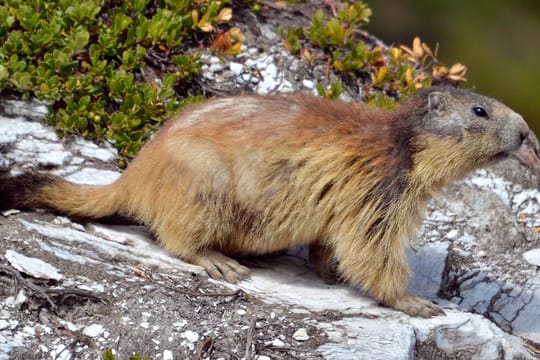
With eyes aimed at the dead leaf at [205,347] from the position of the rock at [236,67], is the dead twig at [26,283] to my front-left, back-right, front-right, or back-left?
front-right

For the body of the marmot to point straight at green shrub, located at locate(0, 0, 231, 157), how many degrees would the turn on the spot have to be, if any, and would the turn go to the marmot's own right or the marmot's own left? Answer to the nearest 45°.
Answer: approximately 135° to the marmot's own left

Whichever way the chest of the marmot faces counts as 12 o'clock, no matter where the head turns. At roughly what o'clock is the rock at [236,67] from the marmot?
The rock is roughly at 8 o'clock from the marmot.

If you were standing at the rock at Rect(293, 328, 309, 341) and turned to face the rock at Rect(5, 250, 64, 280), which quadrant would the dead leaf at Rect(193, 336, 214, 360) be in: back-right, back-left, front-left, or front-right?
front-left

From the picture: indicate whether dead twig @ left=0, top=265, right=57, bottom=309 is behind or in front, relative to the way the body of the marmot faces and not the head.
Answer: behind

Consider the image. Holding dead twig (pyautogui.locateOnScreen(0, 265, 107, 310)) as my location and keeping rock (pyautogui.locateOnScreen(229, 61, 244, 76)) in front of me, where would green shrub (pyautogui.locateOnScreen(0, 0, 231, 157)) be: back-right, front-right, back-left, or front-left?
front-left

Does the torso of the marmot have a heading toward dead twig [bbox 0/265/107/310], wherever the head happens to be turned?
no

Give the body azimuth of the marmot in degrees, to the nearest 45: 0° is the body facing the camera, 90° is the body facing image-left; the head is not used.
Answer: approximately 270°
